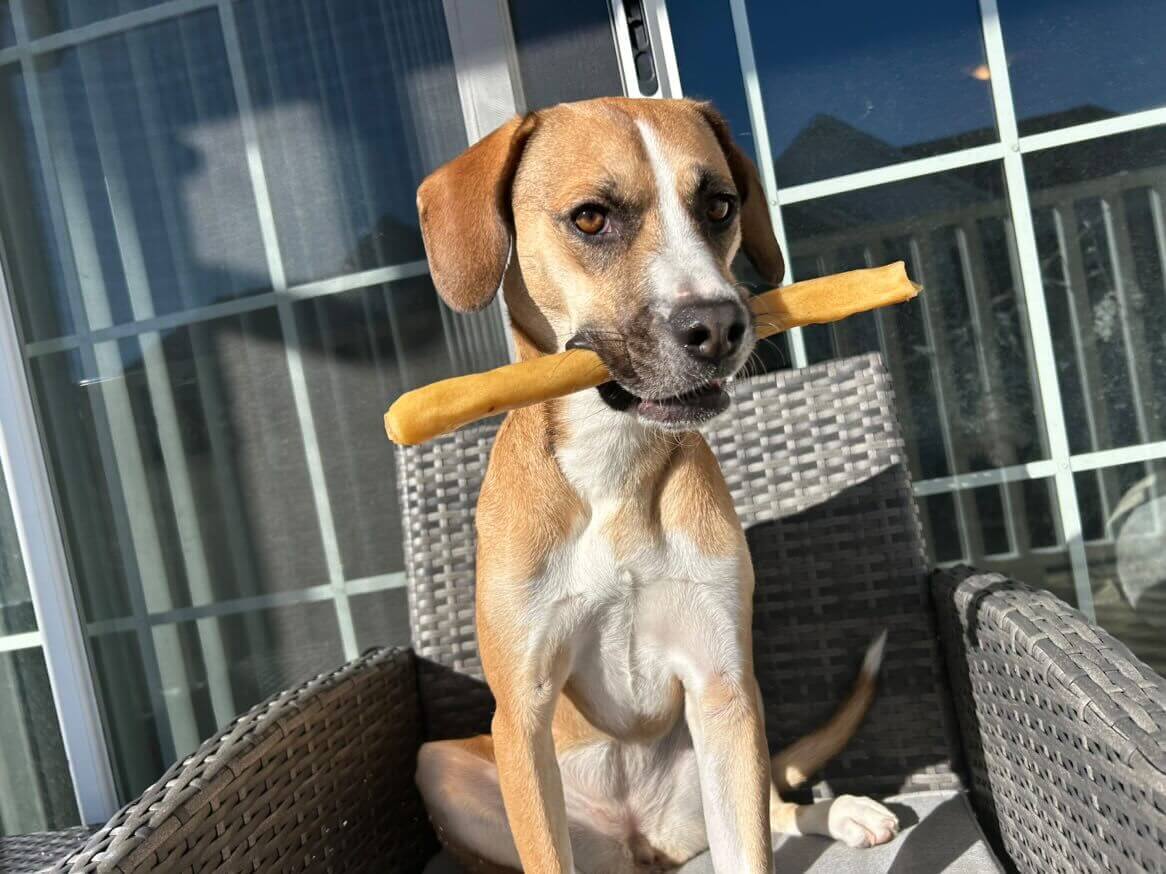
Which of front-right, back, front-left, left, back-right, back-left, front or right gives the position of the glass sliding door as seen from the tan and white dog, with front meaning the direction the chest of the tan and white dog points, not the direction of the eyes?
back-right

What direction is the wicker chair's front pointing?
toward the camera

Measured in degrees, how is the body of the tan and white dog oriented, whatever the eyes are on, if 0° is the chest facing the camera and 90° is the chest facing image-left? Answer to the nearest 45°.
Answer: approximately 0°
